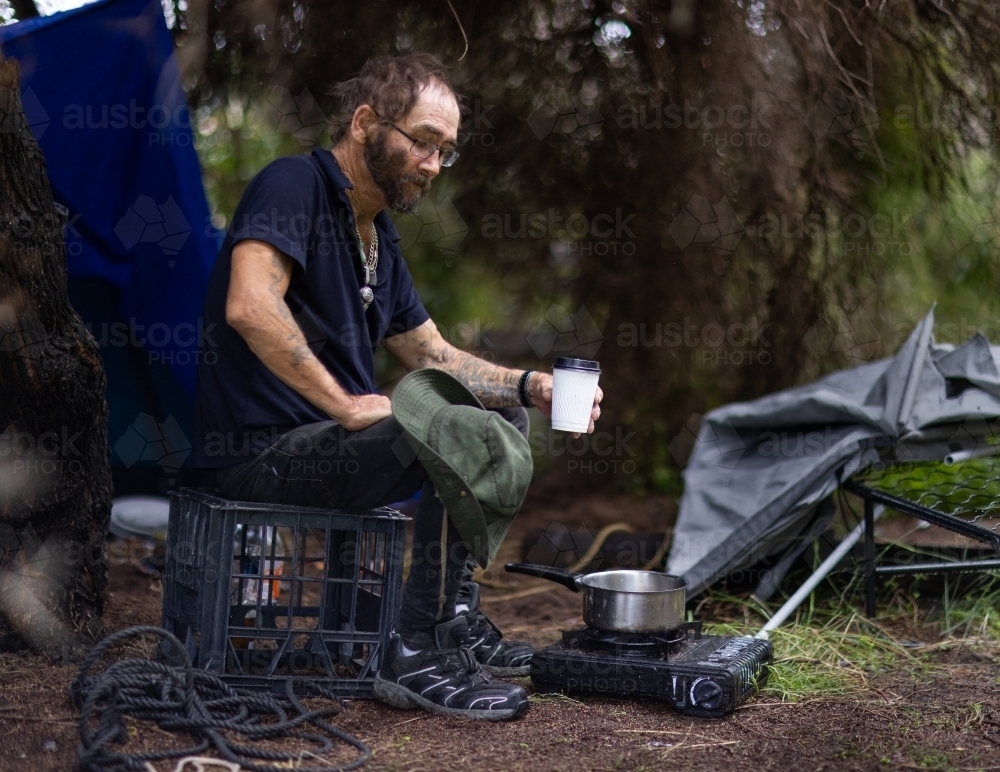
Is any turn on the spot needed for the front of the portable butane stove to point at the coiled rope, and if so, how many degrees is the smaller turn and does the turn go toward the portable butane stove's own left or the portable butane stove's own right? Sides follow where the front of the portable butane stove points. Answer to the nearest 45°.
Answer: approximately 45° to the portable butane stove's own right

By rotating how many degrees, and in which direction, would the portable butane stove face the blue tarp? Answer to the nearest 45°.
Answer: approximately 90° to its right

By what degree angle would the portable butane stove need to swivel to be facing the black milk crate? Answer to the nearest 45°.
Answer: approximately 90° to its right

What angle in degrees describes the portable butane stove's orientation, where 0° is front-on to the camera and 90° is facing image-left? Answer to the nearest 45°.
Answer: approximately 0°

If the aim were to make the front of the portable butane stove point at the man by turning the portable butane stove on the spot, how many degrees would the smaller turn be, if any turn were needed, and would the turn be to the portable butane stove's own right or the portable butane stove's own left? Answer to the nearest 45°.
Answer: approximately 90° to the portable butane stove's own right

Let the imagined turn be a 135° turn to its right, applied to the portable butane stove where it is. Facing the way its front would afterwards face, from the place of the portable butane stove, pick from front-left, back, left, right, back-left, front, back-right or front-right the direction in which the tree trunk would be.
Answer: front-left

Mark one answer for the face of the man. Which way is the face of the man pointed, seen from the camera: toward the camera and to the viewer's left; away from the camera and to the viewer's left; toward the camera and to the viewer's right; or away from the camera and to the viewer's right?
toward the camera and to the viewer's right
